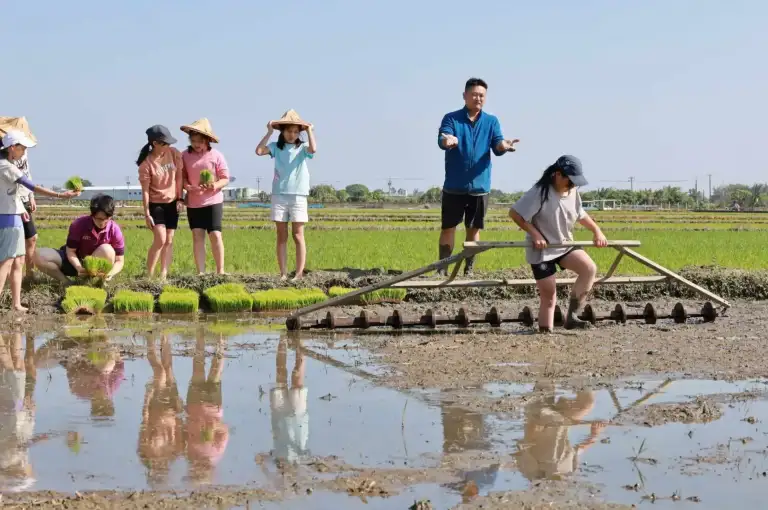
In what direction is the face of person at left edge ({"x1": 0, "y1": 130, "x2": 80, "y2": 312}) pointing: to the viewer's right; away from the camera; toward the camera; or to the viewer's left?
to the viewer's right

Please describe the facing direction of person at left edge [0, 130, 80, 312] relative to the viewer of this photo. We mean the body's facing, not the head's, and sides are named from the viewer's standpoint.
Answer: facing to the right of the viewer

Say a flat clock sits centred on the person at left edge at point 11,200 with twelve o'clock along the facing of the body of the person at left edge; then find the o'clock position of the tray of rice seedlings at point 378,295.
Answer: The tray of rice seedlings is roughly at 12 o'clock from the person at left edge.

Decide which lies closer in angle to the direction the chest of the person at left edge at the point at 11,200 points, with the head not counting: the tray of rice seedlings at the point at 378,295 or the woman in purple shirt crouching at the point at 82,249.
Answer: the tray of rice seedlings

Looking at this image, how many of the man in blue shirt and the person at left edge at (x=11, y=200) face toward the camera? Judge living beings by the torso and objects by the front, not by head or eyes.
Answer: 1

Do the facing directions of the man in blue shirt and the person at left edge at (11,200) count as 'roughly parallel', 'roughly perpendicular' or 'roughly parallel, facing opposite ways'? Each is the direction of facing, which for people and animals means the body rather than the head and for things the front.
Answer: roughly perpendicular

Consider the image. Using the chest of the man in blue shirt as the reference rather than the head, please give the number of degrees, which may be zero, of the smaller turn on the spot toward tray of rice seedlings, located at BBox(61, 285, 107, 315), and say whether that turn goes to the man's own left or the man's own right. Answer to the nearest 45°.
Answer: approximately 45° to the man's own right

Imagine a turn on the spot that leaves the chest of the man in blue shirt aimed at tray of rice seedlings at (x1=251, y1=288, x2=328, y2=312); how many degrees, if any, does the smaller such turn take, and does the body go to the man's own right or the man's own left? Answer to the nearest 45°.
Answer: approximately 45° to the man's own right

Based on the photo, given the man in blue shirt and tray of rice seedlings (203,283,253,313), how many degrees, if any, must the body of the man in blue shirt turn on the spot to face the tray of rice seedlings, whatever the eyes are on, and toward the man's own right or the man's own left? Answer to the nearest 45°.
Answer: approximately 45° to the man's own right

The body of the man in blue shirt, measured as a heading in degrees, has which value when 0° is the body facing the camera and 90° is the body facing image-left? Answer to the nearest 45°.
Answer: approximately 0°

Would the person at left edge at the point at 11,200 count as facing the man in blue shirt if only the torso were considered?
yes
